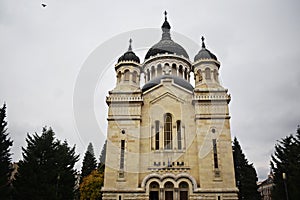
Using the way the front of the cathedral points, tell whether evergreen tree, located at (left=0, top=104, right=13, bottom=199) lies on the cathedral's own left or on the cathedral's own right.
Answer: on the cathedral's own right

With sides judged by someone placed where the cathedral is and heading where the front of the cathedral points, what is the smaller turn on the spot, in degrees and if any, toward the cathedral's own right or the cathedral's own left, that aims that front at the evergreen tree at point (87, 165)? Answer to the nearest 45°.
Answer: approximately 135° to the cathedral's own right

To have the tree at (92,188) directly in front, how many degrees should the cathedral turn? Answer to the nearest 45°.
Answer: approximately 135° to its right

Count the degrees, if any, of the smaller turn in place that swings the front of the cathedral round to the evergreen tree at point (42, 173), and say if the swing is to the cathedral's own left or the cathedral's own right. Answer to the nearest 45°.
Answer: approximately 90° to the cathedral's own right

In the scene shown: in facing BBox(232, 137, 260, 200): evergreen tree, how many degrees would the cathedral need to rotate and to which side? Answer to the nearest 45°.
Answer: approximately 135° to its left

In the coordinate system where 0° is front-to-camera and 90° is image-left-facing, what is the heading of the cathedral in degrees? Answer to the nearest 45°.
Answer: approximately 0°

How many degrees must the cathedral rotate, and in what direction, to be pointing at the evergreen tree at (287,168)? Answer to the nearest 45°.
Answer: approximately 45° to its left
